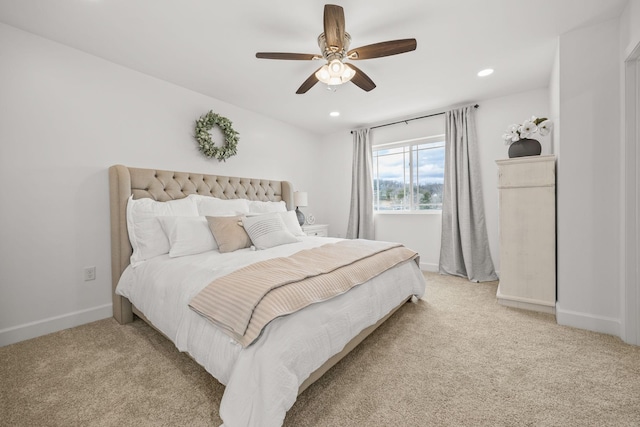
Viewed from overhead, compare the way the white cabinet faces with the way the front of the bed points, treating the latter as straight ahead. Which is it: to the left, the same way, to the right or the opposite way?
the opposite way

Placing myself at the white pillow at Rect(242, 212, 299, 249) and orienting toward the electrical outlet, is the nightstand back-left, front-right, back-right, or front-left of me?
back-right

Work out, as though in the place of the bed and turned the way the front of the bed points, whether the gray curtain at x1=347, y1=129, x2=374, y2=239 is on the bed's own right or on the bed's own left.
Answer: on the bed's own left

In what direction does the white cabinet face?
to the viewer's left

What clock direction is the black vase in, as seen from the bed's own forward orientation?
The black vase is roughly at 10 o'clock from the bed.

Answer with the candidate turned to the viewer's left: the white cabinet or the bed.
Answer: the white cabinet

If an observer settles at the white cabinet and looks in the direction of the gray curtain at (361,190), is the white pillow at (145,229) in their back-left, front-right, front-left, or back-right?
front-left

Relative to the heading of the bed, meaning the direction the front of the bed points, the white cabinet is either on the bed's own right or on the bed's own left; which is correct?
on the bed's own left

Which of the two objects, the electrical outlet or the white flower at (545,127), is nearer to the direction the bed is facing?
the white flower

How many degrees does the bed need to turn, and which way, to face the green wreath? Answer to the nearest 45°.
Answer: approximately 135° to its left
